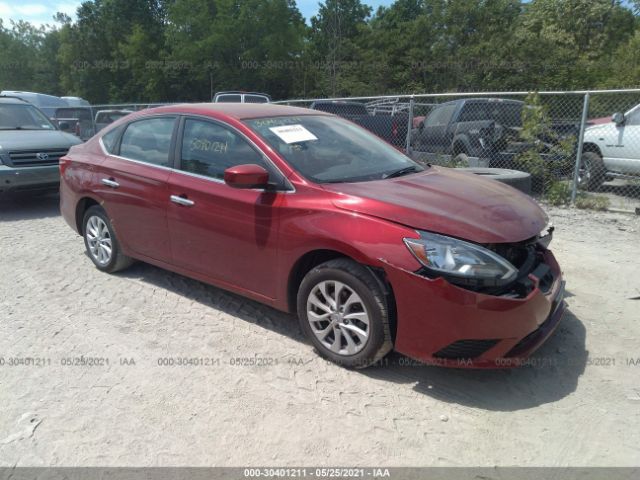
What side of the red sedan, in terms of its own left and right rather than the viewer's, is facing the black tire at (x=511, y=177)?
left

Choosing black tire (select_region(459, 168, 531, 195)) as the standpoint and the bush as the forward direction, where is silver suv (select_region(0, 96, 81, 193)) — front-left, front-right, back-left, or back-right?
back-right

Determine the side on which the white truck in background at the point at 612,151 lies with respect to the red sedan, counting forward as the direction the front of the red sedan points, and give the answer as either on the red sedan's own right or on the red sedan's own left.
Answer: on the red sedan's own left

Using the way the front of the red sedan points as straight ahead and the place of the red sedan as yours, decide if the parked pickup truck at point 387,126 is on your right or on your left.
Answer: on your left

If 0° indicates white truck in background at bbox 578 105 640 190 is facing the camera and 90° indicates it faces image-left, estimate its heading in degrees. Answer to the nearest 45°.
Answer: approximately 90°

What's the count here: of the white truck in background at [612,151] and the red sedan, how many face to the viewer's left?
1

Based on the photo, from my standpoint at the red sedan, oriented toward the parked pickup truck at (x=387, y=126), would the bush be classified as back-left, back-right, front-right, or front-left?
front-right

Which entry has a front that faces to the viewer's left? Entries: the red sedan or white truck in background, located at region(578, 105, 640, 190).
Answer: the white truck in background

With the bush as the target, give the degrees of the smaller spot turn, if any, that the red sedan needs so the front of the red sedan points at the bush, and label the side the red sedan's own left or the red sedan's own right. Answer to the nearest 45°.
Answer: approximately 90° to the red sedan's own left
